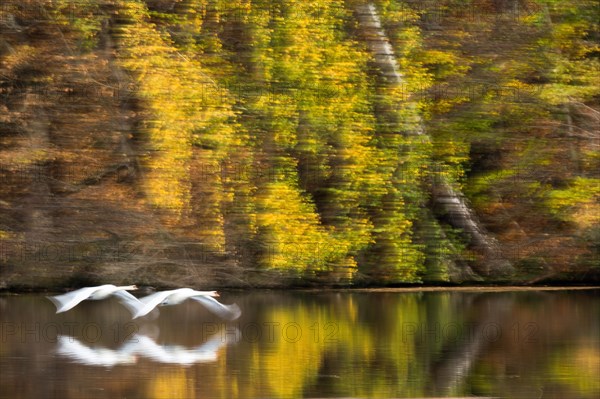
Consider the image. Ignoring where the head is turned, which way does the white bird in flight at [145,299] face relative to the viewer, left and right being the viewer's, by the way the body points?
facing to the right of the viewer
